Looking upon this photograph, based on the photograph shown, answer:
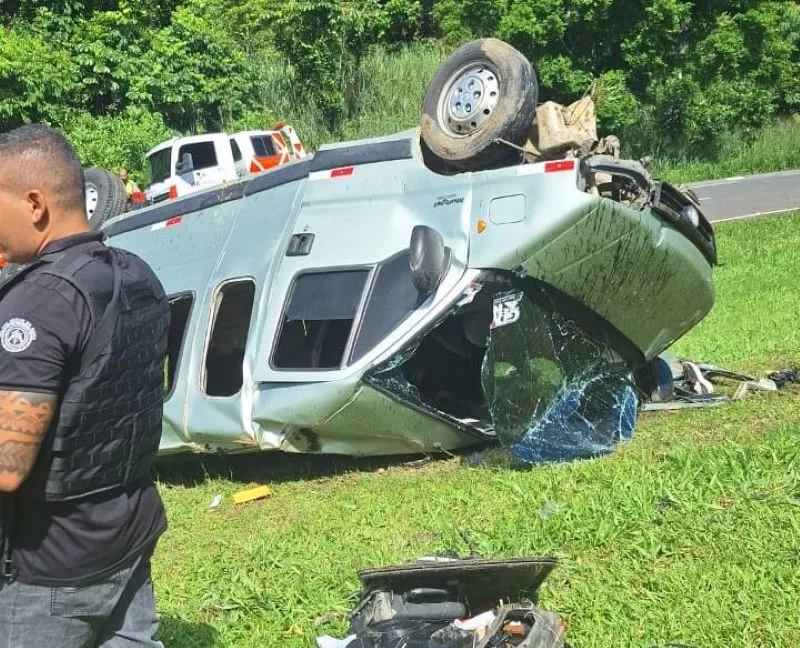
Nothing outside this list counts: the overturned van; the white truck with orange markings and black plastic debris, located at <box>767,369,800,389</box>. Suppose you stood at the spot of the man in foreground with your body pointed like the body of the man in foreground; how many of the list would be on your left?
0

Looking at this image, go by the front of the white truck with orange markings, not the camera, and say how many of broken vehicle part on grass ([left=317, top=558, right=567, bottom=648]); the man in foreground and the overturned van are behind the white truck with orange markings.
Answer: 0

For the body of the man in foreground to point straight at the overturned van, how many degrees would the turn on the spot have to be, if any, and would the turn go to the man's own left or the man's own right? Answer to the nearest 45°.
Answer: approximately 90° to the man's own right

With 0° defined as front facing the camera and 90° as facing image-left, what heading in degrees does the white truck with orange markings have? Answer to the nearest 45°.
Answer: approximately 45°

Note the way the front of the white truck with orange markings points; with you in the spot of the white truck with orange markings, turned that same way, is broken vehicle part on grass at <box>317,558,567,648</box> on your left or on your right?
on your left

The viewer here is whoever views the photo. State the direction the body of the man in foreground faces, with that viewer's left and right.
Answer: facing away from the viewer and to the left of the viewer

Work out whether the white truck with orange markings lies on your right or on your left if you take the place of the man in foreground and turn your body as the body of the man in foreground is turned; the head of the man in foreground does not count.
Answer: on your right

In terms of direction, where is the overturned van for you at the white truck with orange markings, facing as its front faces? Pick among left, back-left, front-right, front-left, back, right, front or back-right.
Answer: front-left

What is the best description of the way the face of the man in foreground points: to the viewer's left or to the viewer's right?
to the viewer's left

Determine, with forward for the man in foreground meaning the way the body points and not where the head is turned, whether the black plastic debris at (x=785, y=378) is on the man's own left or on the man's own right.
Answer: on the man's own right

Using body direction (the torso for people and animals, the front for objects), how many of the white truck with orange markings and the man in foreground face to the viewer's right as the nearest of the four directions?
0
